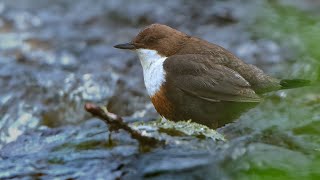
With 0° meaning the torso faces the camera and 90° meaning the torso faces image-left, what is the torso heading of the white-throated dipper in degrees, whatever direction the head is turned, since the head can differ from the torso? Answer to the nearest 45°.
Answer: approximately 90°

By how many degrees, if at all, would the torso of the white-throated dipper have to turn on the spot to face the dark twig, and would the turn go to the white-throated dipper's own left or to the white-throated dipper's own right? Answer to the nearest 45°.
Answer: approximately 45° to the white-throated dipper's own left
